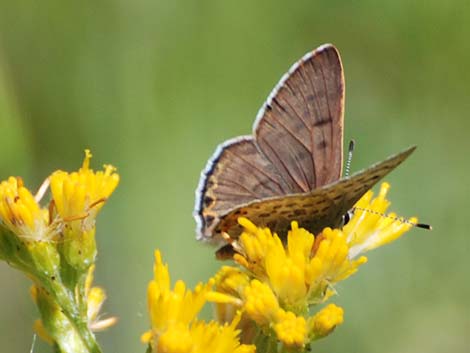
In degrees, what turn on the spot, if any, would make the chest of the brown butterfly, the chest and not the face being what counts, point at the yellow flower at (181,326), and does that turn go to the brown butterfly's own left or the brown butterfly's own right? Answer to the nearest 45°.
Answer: approximately 135° to the brown butterfly's own right

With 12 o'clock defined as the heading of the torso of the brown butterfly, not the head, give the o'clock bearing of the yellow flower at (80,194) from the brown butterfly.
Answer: The yellow flower is roughly at 5 o'clock from the brown butterfly.

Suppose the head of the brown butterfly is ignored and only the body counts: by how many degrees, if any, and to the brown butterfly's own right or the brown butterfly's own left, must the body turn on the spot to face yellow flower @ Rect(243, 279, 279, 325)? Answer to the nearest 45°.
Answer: approximately 135° to the brown butterfly's own right

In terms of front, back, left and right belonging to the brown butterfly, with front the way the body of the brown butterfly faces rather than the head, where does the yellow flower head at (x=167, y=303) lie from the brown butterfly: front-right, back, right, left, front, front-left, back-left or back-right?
back-right

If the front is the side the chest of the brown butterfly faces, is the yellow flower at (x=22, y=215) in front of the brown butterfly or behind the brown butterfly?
behind

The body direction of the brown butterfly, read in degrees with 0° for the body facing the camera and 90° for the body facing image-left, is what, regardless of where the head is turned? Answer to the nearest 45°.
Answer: approximately 270°

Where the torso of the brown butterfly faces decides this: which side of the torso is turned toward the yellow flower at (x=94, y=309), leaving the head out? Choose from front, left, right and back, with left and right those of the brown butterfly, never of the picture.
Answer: back
